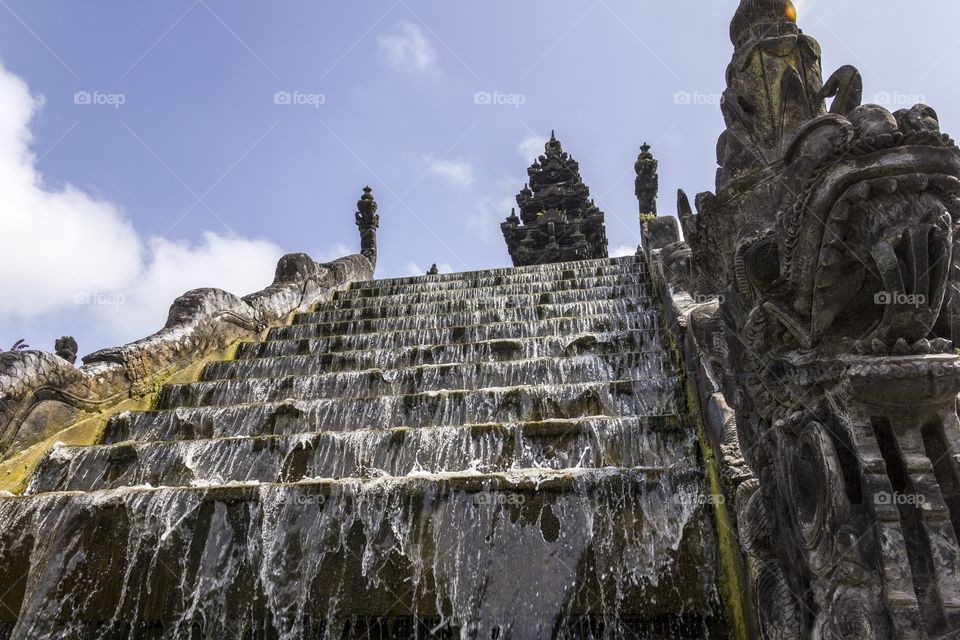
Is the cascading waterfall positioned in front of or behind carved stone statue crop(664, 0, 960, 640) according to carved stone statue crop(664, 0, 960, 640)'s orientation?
behind

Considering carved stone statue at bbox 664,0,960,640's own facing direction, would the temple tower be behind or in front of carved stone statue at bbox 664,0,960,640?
behind

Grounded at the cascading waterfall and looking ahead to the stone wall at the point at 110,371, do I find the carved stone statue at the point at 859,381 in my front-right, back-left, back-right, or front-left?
back-left

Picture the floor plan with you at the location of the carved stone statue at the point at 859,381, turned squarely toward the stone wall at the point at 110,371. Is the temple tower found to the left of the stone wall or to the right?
right

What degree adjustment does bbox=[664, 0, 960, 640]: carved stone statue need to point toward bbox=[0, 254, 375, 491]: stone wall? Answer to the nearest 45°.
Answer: approximately 135° to its right
